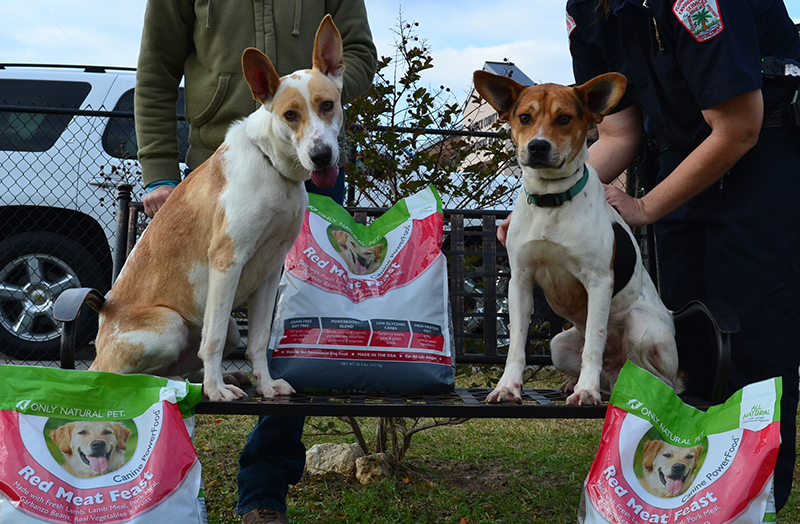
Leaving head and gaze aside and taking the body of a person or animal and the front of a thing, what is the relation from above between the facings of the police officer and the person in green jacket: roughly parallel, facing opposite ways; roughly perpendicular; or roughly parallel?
roughly perpendicular

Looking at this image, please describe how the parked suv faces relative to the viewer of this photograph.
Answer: facing to the right of the viewer

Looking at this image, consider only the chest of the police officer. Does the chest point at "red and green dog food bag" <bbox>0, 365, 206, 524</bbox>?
yes

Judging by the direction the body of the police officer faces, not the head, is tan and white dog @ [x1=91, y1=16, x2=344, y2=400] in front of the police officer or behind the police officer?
in front

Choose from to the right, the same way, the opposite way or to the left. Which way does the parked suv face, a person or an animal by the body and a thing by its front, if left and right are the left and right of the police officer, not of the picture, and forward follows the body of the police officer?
the opposite way

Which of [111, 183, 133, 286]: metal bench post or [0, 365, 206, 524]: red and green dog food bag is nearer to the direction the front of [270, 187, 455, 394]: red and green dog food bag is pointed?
the red and green dog food bag

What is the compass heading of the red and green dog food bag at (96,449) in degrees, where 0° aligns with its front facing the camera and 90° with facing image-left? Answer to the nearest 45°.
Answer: approximately 0°

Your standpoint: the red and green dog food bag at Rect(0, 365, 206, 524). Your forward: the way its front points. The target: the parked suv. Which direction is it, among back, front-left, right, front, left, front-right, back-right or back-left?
back
